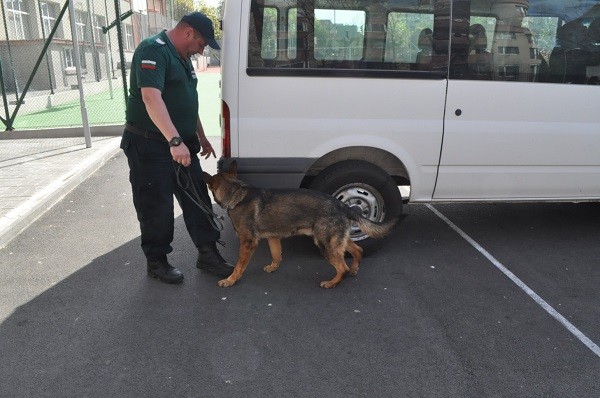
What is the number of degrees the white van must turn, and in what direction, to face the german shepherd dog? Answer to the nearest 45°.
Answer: approximately 135° to its right

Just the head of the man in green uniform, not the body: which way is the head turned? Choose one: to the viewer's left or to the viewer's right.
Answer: to the viewer's right

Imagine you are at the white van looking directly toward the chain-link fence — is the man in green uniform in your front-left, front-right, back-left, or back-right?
front-left

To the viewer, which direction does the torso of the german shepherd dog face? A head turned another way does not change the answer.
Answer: to the viewer's left

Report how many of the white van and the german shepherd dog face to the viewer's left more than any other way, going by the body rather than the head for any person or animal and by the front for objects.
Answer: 1

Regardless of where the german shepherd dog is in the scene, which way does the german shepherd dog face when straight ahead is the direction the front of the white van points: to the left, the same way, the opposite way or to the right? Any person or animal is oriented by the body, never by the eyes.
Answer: the opposite way

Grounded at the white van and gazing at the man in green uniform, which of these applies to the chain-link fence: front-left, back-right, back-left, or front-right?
front-right

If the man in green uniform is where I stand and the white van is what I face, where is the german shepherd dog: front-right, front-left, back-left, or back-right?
front-right

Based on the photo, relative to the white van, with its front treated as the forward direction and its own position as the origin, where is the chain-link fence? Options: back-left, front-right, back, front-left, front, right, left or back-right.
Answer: back-left

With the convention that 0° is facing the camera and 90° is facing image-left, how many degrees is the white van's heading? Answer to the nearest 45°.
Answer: approximately 270°

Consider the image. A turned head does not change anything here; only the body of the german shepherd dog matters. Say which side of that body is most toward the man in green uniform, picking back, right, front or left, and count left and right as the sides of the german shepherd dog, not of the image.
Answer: front

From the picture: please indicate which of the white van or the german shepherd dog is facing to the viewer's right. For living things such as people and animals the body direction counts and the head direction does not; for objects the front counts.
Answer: the white van

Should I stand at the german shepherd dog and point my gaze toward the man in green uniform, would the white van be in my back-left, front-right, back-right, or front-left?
back-right

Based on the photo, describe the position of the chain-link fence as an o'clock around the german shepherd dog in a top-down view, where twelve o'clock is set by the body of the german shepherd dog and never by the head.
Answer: The chain-link fence is roughly at 2 o'clock from the german shepherd dog.
